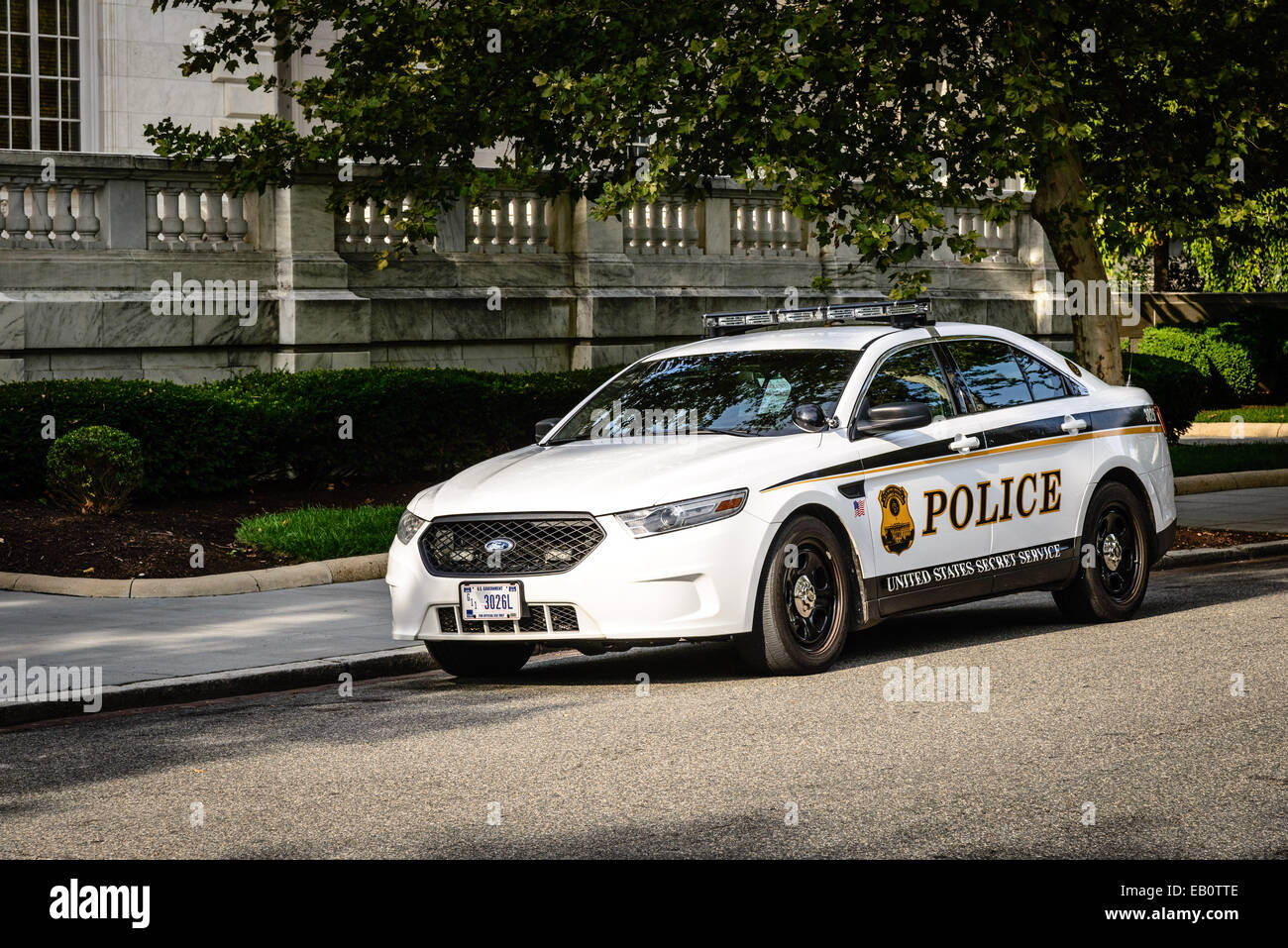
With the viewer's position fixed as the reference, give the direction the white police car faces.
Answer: facing the viewer and to the left of the viewer

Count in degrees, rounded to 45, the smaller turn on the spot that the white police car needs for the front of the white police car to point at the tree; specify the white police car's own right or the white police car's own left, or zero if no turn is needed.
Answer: approximately 135° to the white police car's own right

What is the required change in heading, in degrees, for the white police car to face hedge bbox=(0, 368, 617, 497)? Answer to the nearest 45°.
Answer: approximately 90° to its right

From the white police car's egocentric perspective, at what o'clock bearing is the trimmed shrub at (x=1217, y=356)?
The trimmed shrub is roughly at 5 o'clock from the white police car.

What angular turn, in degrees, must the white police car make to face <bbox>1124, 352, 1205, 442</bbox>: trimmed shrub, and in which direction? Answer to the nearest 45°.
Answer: approximately 135° to its right

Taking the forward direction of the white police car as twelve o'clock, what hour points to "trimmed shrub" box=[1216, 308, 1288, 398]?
The trimmed shrub is roughly at 5 o'clock from the white police car.

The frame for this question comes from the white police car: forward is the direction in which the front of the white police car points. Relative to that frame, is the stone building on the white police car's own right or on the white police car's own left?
on the white police car's own right

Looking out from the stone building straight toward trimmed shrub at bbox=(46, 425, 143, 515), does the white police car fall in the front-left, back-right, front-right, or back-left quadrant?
front-left

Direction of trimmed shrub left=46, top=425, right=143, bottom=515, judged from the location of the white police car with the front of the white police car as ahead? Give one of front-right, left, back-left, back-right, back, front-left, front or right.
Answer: right
